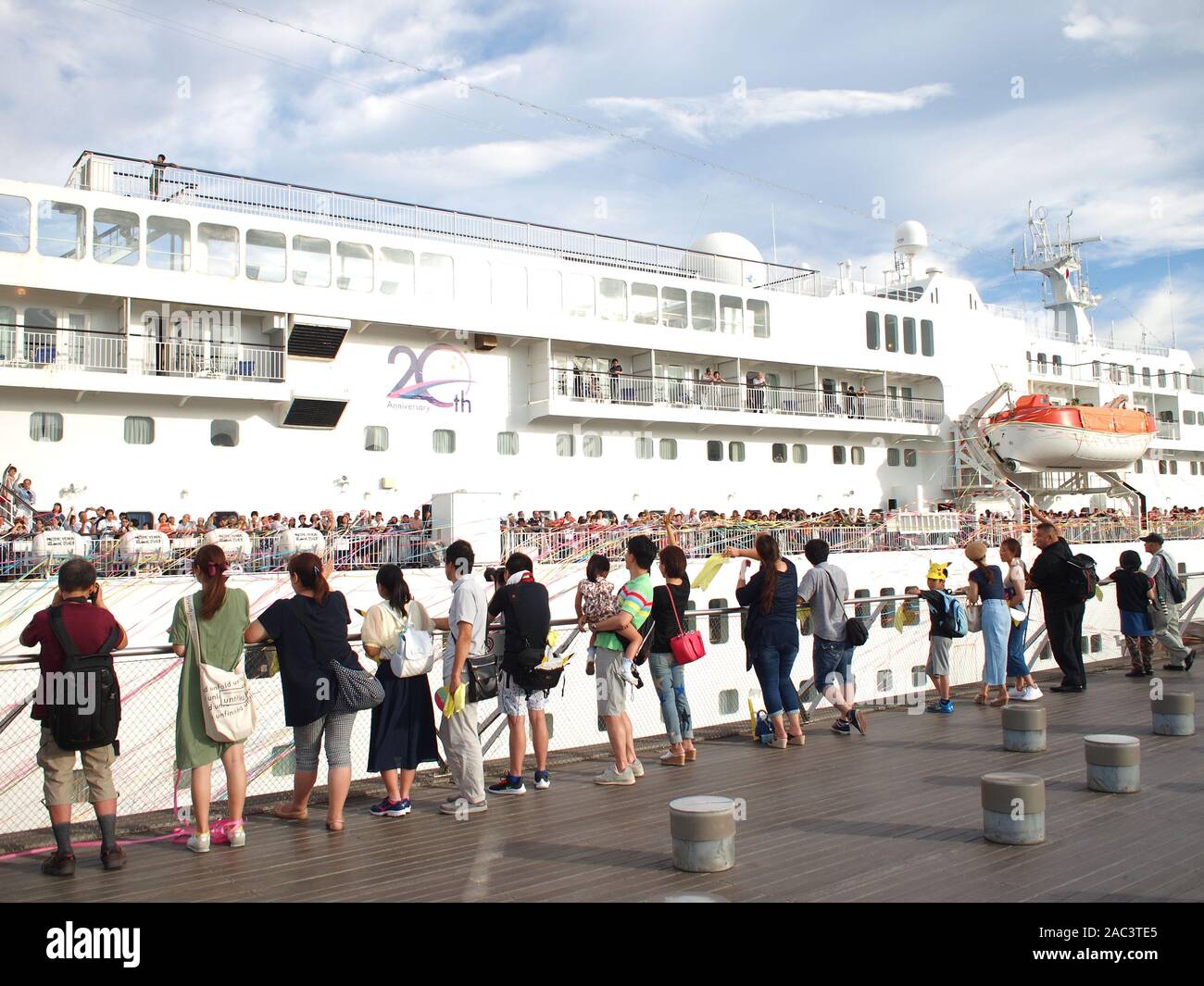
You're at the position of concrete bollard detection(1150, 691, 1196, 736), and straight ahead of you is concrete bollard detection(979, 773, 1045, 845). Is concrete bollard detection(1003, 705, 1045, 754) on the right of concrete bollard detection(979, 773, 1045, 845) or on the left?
right

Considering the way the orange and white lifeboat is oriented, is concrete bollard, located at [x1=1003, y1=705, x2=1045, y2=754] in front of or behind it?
behind

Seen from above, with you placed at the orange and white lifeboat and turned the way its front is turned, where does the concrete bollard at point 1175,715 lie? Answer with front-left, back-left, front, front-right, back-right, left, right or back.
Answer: back-right

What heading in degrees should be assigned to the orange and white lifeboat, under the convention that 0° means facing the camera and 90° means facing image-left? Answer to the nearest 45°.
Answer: approximately 225°

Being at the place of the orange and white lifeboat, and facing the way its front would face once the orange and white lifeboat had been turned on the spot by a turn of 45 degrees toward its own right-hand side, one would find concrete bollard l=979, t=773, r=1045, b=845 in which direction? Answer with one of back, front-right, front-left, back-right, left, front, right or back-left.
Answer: right

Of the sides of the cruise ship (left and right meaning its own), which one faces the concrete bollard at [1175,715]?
right

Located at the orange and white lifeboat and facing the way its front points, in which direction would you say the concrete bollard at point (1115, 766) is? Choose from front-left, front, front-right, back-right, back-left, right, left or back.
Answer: back-right

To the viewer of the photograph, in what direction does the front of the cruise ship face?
facing away from the viewer and to the right of the viewer
